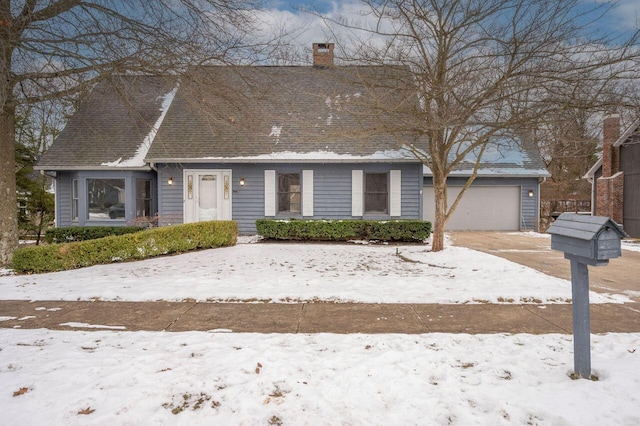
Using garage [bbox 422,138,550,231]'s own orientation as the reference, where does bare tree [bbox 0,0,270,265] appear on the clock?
The bare tree is roughly at 1 o'clock from the garage.

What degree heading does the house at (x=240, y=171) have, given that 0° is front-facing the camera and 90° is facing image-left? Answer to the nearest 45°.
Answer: approximately 0°

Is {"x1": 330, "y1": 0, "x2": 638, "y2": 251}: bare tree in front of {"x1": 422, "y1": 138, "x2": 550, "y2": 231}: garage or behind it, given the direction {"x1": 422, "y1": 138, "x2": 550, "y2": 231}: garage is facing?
in front

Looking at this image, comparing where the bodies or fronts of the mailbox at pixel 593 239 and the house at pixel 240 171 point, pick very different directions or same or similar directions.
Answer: same or similar directions

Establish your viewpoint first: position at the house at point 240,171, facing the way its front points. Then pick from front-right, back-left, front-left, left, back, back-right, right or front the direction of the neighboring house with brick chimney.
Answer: left

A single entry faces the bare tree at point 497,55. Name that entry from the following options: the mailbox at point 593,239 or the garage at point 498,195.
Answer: the garage

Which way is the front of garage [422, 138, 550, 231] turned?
toward the camera

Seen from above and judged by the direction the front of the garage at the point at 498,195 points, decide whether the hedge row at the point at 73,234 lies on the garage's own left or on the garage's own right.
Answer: on the garage's own right

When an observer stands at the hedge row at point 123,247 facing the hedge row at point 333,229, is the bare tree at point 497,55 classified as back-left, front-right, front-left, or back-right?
front-right
